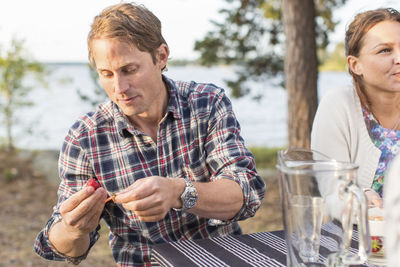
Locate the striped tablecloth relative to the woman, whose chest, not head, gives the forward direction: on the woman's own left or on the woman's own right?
on the woman's own right

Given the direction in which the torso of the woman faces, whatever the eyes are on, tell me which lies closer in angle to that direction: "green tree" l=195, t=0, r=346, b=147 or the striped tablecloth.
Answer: the striped tablecloth

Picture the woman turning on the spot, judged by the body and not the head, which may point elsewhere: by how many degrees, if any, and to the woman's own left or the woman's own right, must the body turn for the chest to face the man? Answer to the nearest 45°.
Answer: approximately 90° to the woman's own right

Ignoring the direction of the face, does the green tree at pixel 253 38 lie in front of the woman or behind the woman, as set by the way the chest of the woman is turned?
behind
